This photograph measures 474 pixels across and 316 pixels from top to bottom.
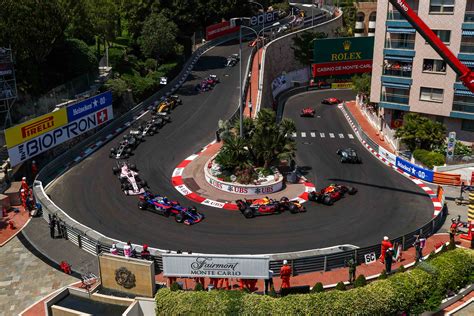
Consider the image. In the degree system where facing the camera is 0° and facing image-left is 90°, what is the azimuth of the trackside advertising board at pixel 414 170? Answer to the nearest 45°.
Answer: approximately 45°

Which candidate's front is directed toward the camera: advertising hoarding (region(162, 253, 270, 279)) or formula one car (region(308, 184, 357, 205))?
the advertising hoarding

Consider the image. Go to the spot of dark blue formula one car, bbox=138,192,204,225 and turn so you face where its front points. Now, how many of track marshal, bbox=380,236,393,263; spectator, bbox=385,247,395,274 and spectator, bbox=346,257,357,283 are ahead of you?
3

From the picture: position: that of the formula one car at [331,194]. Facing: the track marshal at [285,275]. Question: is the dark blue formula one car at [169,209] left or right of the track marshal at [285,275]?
right

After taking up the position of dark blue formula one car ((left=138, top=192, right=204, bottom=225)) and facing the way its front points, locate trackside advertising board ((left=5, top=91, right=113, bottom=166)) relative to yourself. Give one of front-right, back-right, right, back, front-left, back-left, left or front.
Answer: back

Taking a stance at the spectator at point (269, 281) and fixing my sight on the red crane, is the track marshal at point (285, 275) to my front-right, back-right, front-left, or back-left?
front-right

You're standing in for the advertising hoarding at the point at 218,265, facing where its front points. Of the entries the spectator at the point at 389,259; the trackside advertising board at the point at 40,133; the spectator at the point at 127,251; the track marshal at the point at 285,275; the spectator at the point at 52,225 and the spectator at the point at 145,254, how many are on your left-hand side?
2

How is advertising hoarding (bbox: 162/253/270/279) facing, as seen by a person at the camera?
facing the viewer

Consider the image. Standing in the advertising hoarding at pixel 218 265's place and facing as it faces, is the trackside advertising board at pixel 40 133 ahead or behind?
behind

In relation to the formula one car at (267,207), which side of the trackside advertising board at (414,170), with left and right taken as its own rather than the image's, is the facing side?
front

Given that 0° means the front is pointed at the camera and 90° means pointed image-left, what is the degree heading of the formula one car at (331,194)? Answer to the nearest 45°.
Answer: approximately 225°

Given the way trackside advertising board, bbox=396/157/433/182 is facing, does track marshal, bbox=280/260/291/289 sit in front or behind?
in front

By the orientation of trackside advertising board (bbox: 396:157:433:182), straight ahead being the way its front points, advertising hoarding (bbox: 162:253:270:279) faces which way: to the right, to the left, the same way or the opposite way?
to the left

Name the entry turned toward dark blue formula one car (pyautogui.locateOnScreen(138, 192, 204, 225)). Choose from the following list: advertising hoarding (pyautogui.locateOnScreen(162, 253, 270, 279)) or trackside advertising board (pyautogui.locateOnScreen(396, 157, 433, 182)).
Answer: the trackside advertising board

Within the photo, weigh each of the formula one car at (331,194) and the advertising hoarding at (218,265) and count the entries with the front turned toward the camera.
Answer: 1

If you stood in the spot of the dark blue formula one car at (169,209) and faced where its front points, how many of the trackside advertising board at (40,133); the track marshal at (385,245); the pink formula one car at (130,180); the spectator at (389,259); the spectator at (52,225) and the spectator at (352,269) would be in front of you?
3

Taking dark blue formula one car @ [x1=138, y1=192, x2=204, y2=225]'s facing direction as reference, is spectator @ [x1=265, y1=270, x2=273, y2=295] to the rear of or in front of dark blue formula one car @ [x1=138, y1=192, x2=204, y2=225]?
in front
